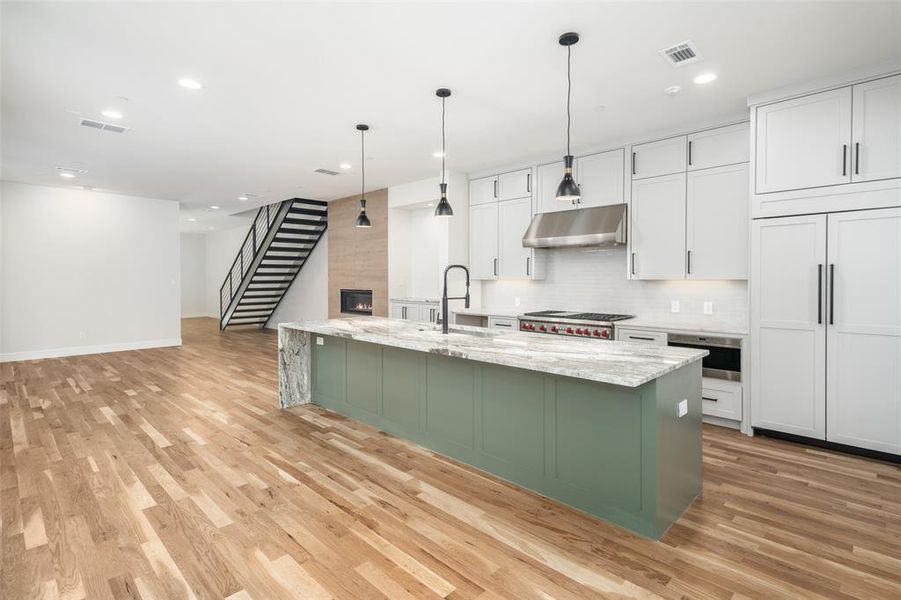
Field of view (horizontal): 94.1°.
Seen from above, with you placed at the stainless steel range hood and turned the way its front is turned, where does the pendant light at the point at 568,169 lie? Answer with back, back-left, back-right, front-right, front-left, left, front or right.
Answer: front-left

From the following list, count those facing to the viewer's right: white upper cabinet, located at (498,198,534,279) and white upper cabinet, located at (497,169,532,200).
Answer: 0

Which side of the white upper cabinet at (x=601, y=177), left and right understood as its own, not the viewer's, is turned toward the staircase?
right

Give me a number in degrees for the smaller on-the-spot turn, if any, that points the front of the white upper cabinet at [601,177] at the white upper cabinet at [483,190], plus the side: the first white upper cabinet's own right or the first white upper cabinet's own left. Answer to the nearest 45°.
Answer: approximately 90° to the first white upper cabinet's own right

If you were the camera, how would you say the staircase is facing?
facing away from the viewer and to the left of the viewer

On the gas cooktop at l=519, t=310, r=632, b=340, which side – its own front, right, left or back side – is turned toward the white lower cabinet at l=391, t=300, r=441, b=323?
right

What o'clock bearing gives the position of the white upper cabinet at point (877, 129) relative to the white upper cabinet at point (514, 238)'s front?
the white upper cabinet at point (877, 129) is roughly at 9 o'clock from the white upper cabinet at point (514, 238).

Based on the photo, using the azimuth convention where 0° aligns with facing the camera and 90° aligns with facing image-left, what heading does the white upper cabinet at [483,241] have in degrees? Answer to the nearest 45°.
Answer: approximately 45°

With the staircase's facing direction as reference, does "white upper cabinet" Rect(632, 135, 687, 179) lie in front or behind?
behind

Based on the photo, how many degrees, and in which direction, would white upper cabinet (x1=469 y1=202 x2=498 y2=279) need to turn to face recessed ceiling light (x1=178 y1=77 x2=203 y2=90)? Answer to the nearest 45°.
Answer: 0° — it already faces it

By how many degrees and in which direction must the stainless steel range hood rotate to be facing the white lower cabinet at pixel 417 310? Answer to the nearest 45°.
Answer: approximately 90° to its right

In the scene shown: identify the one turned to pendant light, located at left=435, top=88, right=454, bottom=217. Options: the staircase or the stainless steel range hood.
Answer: the stainless steel range hood

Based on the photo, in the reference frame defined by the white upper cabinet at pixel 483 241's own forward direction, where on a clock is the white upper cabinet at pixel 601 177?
the white upper cabinet at pixel 601 177 is roughly at 9 o'clock from the white upper cabinet at pixel 483 241.

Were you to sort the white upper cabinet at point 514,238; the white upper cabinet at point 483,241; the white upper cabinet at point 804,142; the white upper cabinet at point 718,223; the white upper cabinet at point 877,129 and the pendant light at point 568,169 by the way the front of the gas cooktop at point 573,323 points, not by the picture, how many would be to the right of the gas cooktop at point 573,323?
2
